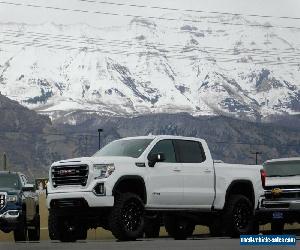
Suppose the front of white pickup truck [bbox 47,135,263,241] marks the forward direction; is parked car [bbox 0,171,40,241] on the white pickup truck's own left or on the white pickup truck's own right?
on the white pickup truck's own right

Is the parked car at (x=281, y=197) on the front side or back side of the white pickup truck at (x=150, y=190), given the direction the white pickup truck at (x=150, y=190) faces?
on the back side

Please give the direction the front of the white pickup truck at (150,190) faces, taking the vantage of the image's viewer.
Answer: facing the viewer and to the left of the viewer

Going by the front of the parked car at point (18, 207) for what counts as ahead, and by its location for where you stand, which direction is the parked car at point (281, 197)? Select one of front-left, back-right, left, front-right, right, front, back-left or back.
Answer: back-left

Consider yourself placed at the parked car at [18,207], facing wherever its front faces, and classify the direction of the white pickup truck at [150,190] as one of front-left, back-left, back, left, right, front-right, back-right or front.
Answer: left

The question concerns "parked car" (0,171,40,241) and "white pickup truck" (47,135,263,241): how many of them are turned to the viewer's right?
0
